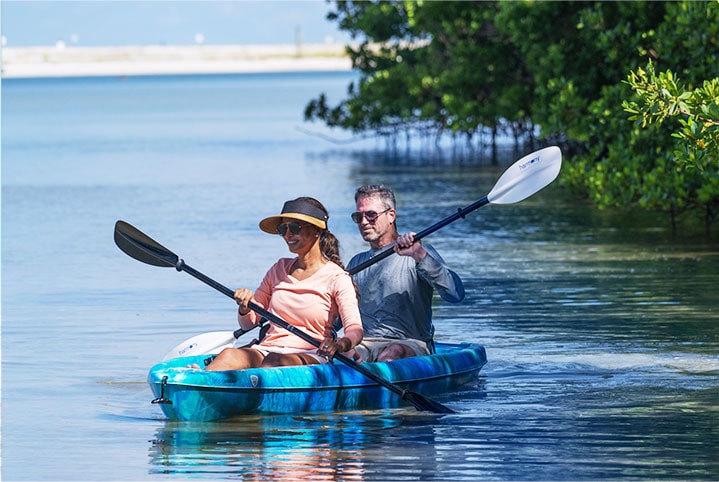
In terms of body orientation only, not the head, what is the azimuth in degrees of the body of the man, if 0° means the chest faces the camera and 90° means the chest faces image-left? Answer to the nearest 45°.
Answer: approximately 45°

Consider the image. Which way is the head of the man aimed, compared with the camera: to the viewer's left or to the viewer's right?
to the viewer's left

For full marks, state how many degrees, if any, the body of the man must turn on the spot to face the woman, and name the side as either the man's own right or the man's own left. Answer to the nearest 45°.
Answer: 0° — they already face them

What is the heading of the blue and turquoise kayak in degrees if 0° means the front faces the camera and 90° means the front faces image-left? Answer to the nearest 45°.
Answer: approximately 45°
